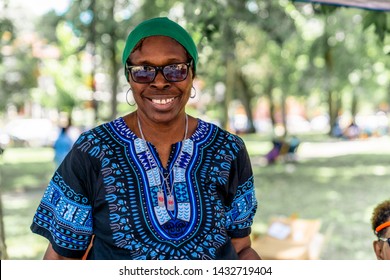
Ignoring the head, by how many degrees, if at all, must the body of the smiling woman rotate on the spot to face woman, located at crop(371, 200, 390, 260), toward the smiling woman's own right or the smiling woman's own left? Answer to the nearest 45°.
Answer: approximately 90° to the smiling woman's own left

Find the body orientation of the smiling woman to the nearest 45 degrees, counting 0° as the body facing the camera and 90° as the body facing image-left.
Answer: approximately 0°
